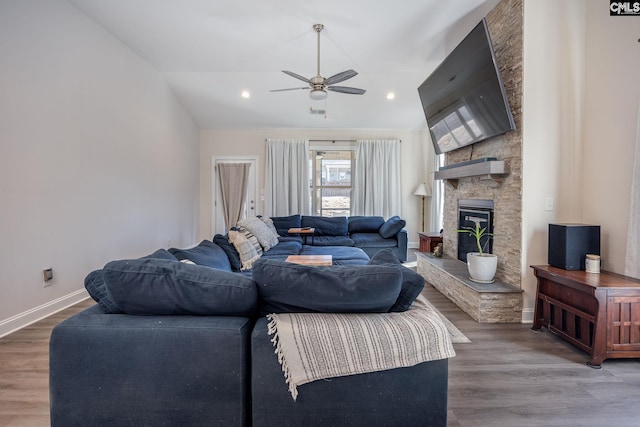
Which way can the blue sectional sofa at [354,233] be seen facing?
toward the camera

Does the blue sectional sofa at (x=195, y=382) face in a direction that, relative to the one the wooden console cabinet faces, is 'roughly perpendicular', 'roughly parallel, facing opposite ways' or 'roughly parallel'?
roughly perpendicular

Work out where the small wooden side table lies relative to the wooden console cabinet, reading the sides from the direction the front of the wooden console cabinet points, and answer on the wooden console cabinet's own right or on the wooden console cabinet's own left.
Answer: on the wooden console cabinet's own right

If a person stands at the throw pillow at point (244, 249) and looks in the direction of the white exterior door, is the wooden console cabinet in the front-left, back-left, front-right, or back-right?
back-right

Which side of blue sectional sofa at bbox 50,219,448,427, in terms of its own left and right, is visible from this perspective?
back

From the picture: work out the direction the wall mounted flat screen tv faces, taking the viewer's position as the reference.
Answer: facing the viewer and to the left of the viewer

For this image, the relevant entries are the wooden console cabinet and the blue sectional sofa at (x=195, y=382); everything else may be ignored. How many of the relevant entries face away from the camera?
1
